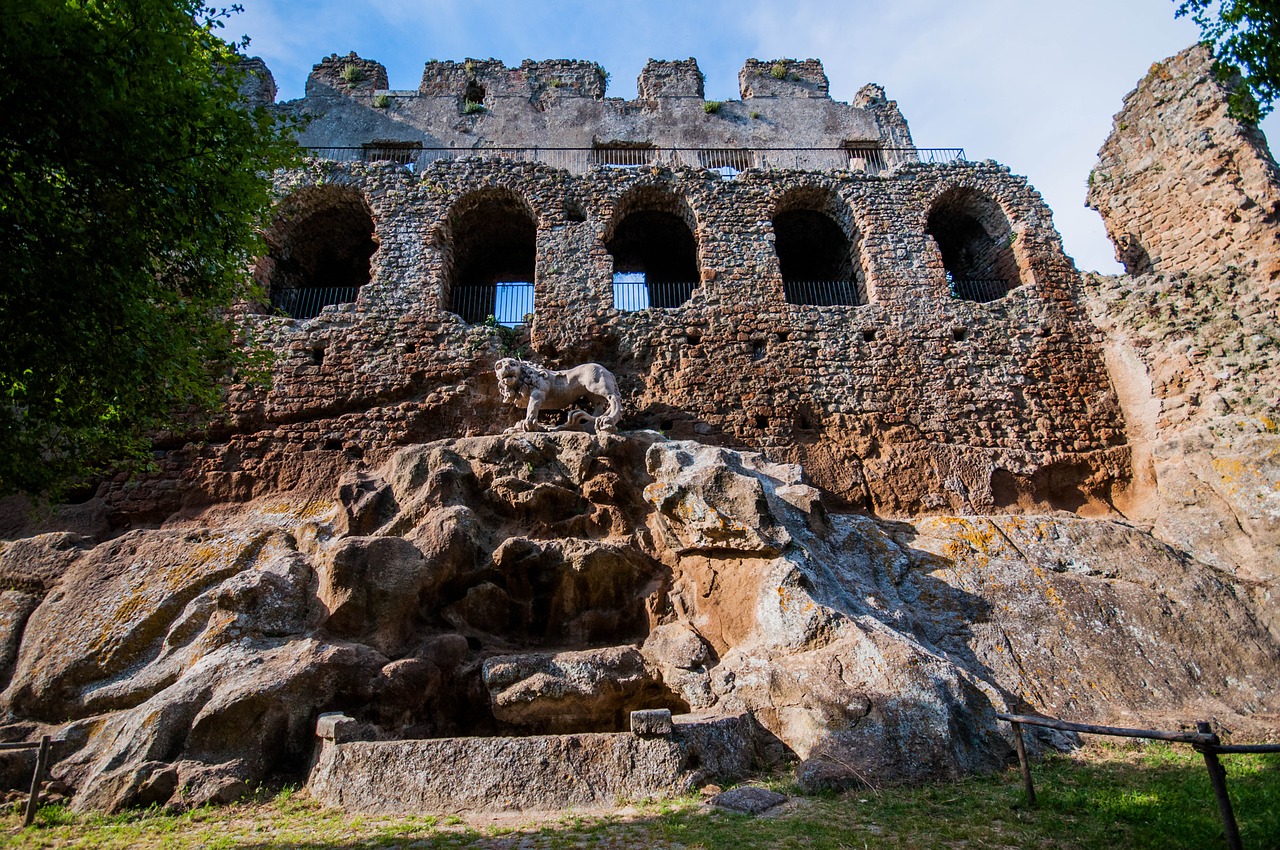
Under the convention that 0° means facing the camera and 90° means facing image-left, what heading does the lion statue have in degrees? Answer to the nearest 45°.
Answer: approximately 90°

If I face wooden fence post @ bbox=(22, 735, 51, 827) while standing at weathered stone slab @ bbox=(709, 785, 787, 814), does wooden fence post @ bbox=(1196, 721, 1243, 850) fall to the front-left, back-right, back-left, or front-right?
back-left

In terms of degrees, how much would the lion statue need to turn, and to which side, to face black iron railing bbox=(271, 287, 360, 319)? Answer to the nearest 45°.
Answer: approximately 45° to its right

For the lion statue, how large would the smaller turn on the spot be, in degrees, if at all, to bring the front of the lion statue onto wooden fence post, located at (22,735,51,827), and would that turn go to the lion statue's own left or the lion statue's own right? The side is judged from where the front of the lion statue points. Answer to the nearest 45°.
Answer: approximately 45° to the lion statue's own left

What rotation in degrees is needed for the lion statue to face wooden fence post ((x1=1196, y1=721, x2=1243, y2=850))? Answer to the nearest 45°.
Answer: approximately 135° to its left

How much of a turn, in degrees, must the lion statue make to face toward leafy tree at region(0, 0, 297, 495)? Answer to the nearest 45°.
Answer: approximately 45° to its left
